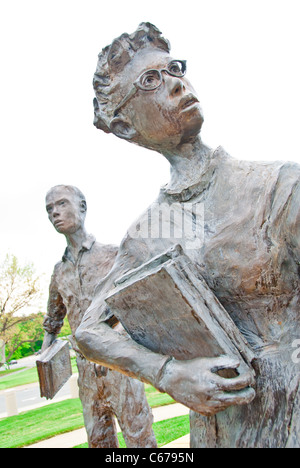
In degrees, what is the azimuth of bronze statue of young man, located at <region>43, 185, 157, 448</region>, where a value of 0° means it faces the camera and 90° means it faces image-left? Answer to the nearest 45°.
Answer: approximately 45°

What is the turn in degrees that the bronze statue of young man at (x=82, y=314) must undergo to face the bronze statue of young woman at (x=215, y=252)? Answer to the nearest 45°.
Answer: approximately 45° to its left
